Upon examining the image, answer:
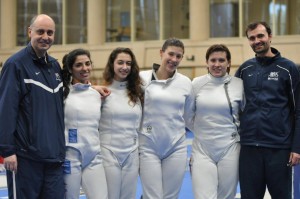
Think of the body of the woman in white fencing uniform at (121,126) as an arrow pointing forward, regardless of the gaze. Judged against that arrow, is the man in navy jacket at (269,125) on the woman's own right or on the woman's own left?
on the woman's own left

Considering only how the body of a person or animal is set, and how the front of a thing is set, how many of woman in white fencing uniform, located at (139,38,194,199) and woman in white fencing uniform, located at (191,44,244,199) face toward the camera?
2

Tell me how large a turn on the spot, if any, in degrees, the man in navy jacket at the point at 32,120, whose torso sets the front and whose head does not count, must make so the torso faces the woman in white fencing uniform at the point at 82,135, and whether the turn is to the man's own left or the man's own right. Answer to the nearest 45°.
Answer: approximately 90° to the man's own left

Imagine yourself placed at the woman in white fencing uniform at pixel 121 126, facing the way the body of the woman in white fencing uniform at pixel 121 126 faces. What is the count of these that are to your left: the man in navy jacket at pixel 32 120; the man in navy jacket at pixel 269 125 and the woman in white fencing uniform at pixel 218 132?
2

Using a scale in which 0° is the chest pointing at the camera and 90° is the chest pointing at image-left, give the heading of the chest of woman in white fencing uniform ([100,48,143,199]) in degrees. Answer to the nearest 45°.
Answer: approximately 0°

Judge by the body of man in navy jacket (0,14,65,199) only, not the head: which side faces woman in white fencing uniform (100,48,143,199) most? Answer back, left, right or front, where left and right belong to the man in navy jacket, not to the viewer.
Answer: left

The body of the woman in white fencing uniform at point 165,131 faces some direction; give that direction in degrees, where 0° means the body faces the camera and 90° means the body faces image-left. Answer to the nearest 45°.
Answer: approximately 0°

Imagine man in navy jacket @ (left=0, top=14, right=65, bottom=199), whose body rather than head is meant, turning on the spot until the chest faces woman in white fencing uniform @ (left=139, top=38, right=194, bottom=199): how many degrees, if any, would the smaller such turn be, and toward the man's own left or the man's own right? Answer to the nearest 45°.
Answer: approximately 90° to the man's own left

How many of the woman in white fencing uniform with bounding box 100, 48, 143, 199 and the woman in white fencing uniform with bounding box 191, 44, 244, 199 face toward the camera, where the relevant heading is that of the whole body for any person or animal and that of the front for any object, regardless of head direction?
2

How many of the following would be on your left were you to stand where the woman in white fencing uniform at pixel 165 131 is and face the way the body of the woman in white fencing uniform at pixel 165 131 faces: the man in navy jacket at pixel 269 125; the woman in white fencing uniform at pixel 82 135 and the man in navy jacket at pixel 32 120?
1
